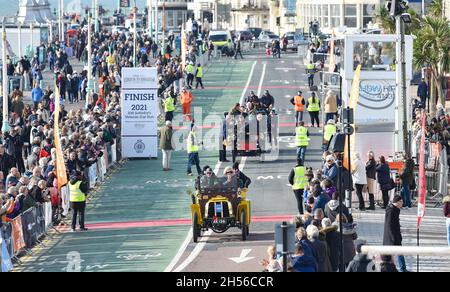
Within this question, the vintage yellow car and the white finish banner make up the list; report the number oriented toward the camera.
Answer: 2

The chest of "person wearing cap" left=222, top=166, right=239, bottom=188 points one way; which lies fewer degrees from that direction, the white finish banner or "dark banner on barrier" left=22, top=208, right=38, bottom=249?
the dark banner on barrier

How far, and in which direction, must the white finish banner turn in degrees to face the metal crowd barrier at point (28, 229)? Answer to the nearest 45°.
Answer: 0° — it already faces it

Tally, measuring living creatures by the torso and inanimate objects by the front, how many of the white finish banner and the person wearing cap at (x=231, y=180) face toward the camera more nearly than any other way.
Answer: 2

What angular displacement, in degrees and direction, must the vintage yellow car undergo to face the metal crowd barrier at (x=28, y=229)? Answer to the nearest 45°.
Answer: approximately 90° to its right

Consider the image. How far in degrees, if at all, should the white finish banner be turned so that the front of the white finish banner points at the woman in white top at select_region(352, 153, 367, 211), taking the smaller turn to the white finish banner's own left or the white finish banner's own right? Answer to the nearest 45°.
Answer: approximately 45° to the white finish banner's own left

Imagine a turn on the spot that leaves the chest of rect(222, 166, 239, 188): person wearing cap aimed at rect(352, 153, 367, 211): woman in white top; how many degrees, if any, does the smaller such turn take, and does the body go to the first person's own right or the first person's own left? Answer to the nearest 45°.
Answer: approximately 135° to the first person's own left

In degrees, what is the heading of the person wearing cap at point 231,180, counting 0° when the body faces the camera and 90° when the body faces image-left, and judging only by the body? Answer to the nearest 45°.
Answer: approximately 0°

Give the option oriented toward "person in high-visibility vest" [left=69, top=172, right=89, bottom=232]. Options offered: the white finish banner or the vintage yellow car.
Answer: the white finish banner

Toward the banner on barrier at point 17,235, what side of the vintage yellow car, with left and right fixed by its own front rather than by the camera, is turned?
right

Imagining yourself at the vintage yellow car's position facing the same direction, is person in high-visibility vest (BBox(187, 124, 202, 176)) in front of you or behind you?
behind

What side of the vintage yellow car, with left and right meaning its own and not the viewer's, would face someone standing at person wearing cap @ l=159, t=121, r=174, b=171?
back

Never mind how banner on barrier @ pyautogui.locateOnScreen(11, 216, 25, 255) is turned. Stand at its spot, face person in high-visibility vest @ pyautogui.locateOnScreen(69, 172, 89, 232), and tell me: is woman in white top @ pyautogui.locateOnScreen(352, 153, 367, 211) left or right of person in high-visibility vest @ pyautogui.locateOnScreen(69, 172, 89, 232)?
right
